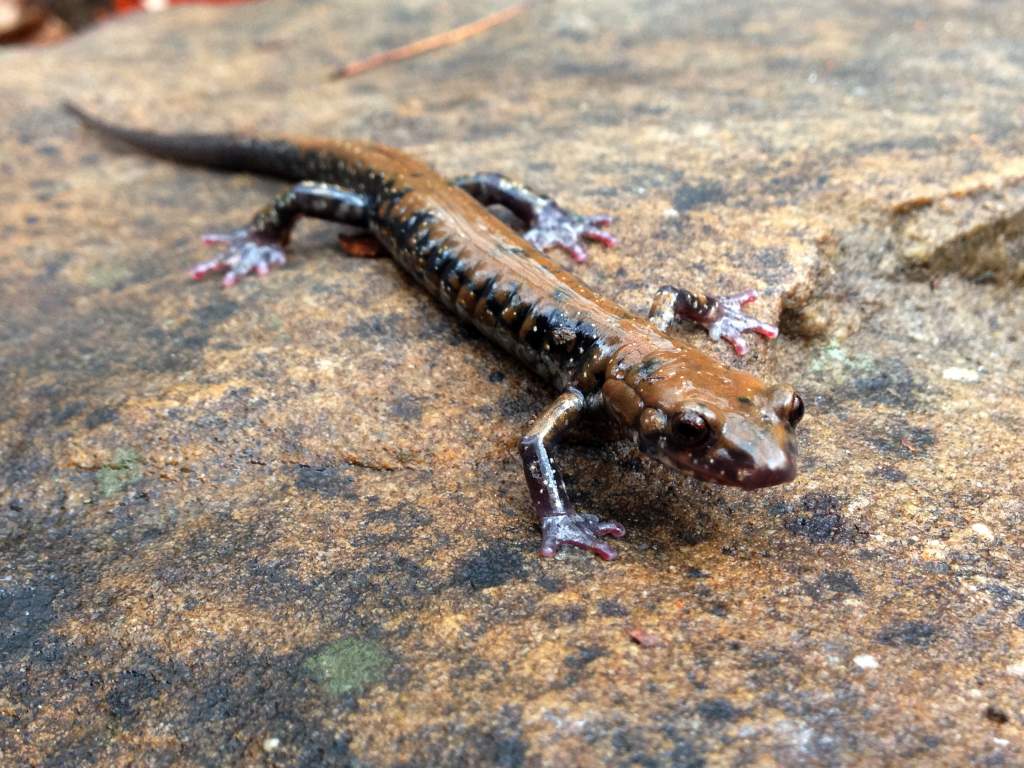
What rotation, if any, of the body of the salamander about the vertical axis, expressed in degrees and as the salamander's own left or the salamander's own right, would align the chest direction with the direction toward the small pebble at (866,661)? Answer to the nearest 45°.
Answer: approximately 45° to the salamander's own right

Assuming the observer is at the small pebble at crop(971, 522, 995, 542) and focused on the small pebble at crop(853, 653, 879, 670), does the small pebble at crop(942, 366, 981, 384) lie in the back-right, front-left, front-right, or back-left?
back-right

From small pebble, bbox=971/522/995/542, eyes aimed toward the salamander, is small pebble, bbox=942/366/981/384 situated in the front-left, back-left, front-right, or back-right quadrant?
front-right

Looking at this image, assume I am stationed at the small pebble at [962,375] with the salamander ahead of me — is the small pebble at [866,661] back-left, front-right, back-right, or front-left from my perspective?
front-left

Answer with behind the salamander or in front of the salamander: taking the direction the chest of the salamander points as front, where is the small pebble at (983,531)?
in front

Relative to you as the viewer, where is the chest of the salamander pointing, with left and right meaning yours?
facing the viewer and to the right of the viewer

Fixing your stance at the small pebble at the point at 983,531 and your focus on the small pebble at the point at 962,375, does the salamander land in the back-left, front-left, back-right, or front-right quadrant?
front-left

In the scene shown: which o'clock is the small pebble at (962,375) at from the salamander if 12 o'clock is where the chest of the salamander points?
The small pebble is roughly at 11 o'clock from the salamander.
